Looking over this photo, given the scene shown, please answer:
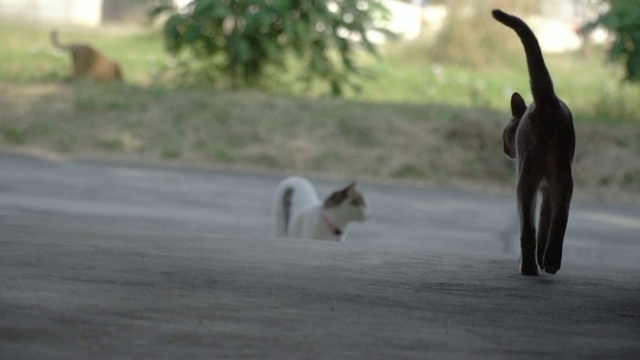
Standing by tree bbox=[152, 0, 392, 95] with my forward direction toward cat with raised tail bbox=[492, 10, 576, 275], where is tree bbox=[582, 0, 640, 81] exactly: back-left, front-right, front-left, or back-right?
front-left

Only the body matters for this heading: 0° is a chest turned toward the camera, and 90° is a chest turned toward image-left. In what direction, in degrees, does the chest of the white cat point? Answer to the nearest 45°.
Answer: approximately 270°

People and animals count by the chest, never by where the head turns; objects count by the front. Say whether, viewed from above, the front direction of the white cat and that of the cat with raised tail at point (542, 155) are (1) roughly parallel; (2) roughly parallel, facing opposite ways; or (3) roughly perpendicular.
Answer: roughly perpendicular

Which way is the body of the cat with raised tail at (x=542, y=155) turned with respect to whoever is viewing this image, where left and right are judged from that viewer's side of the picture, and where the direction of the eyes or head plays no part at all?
facing away from the viewer

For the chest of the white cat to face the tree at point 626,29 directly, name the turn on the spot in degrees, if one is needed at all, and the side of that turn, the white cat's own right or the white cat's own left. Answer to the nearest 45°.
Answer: approximately 45° to the white cat's own left

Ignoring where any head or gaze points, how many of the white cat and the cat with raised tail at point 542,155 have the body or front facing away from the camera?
1

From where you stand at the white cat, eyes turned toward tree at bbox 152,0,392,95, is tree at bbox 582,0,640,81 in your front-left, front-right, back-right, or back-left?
front-right

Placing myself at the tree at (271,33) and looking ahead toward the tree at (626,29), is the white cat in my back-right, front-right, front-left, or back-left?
front-right

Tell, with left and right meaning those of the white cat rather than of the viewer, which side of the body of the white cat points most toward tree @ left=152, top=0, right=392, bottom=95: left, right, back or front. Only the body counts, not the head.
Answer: left

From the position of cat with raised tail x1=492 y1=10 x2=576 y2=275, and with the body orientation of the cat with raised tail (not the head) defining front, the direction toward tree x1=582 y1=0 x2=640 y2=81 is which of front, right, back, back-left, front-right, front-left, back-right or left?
front

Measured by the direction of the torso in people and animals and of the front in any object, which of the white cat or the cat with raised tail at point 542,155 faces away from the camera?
the cat with raised tail
